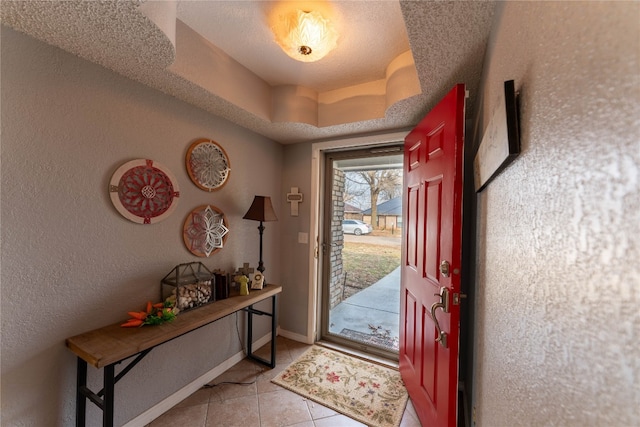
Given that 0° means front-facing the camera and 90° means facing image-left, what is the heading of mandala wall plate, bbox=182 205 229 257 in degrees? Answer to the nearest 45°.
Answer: approximately 315°

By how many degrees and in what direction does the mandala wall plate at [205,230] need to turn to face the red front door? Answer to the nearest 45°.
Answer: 0° — it already faces it

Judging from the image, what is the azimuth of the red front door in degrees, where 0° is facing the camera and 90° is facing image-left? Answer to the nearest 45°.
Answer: approximately 45°

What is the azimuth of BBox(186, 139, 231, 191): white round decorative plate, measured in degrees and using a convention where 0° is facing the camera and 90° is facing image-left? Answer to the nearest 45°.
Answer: approximately 315°

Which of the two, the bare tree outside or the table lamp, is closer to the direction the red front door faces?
the table lamp

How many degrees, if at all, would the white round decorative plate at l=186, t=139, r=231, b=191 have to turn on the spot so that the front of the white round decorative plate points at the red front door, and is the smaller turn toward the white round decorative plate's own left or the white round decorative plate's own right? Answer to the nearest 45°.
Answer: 0° — it already faces it

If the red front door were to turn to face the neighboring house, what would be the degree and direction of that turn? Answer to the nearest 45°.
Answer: approximately 90° to its right
